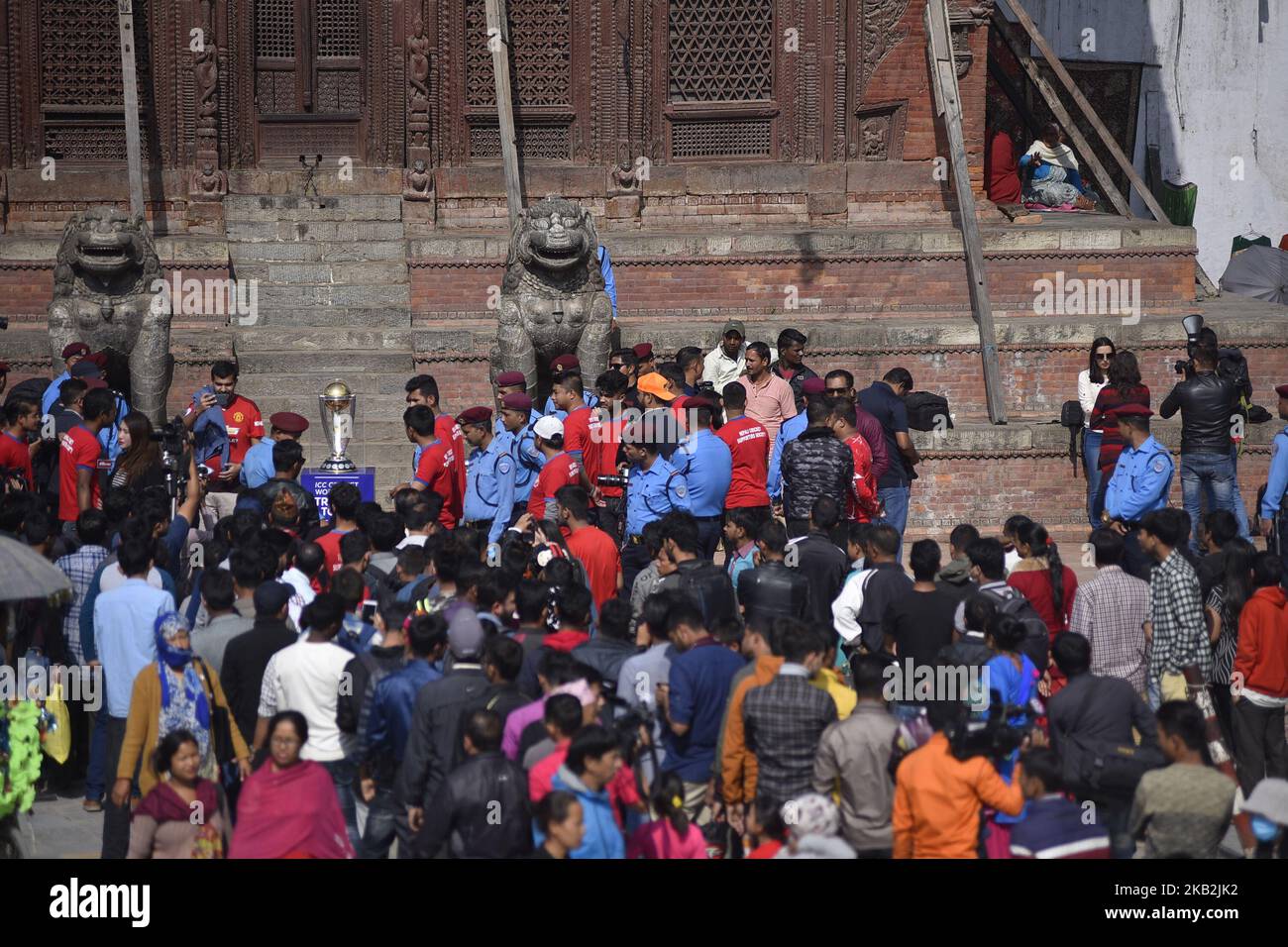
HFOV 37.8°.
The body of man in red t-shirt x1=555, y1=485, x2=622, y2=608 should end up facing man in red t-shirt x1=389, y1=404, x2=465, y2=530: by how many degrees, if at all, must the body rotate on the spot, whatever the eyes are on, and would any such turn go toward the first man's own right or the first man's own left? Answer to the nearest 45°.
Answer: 0° — they already face them

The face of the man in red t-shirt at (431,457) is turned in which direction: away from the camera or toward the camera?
away from the camera

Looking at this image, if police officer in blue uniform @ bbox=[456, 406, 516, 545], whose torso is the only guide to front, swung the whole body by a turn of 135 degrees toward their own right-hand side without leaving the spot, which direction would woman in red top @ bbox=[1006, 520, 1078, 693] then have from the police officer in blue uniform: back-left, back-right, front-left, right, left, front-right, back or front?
back-right

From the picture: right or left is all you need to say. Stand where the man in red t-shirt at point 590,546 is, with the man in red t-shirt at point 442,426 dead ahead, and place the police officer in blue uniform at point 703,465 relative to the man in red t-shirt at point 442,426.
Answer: right

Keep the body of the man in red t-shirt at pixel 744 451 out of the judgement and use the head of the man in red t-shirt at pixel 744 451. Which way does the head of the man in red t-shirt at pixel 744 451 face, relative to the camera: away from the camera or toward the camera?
away from the camera

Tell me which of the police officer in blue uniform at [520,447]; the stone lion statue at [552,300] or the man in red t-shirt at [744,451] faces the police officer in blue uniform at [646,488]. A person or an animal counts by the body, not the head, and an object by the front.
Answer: the stone lion statue

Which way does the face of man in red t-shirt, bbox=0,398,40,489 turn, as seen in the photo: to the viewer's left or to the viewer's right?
to the viewer's right

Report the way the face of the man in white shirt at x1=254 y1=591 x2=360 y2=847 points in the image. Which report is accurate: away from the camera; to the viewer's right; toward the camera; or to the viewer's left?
away from the camera

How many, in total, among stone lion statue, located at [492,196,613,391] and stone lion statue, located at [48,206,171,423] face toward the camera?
2

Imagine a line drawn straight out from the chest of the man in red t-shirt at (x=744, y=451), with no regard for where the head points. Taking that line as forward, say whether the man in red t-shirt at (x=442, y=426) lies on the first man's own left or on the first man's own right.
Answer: on the first man's own left

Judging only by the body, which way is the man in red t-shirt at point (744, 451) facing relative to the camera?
away from the camera
